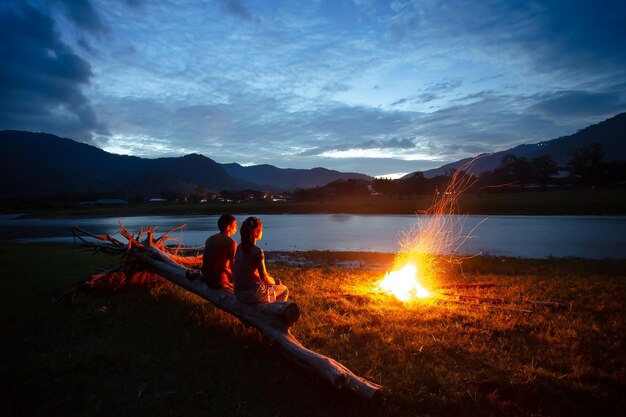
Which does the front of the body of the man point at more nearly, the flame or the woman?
the flame

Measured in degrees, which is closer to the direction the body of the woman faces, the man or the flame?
the flame

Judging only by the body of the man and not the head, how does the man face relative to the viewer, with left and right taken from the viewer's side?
facing away from the viewer and to the right of the viewer

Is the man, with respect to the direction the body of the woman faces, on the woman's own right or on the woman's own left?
on the woman's own left

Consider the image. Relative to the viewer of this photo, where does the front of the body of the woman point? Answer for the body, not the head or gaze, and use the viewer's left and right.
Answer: facing away from the viewer and to the right of the viewer
